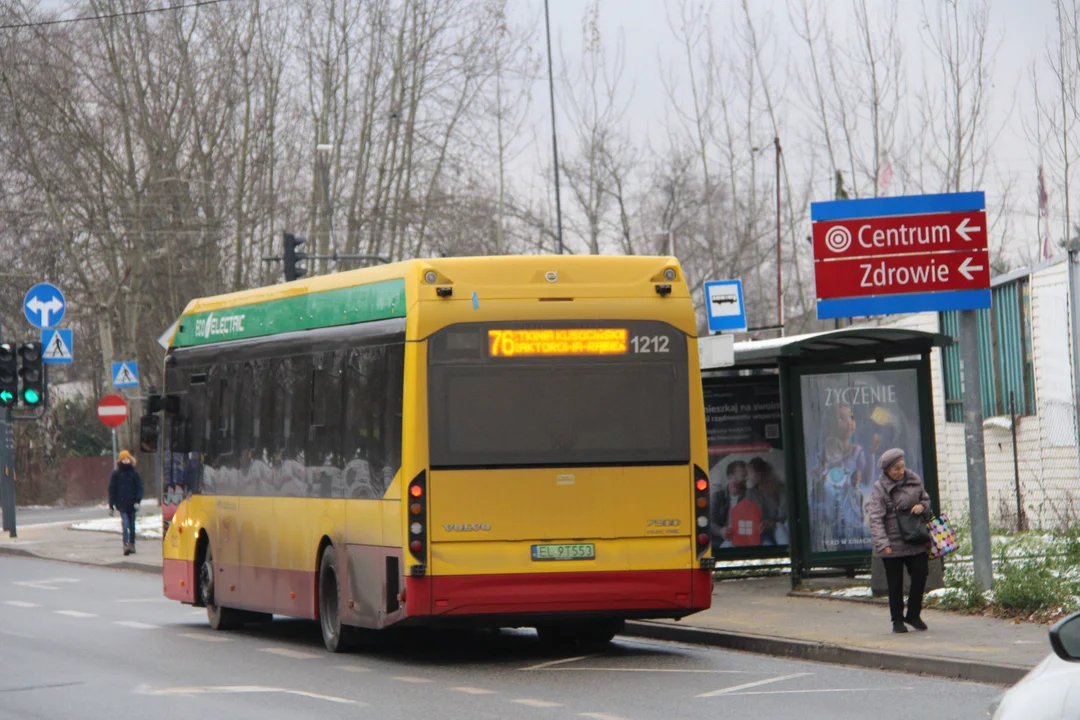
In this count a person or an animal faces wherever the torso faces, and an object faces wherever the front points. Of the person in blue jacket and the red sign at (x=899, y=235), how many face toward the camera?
2

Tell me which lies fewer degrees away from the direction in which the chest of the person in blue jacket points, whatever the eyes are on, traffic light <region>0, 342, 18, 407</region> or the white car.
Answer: the white car

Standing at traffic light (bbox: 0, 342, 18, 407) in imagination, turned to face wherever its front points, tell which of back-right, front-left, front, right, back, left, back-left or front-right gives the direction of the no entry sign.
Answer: back-left

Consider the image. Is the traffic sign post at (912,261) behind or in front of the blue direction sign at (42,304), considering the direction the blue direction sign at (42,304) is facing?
in front

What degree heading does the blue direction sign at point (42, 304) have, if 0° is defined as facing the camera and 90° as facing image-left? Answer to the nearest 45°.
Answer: approximately 0°

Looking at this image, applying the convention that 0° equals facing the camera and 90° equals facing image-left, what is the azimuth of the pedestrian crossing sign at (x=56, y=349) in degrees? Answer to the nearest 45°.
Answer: approximately 0°

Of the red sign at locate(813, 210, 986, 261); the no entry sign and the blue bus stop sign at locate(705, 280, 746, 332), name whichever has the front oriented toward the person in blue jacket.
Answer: the no entry sign

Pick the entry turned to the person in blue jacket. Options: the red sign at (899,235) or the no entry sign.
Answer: the no entry sign
